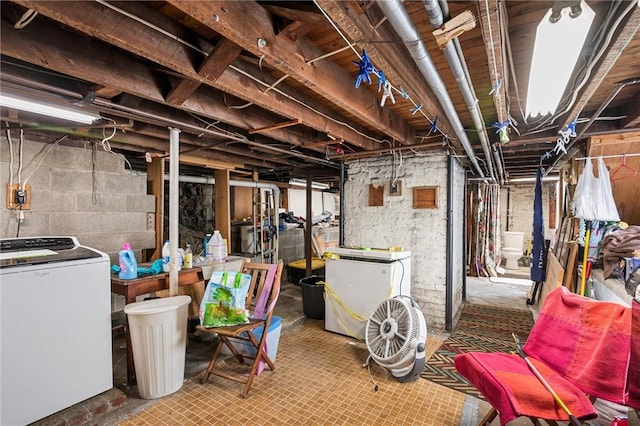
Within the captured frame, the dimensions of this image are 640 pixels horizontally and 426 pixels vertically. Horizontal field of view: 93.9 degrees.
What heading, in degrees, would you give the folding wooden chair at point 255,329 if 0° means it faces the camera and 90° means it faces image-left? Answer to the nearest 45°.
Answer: approximately 45°

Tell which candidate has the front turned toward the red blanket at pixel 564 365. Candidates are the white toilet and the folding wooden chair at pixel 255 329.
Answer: the white toilet

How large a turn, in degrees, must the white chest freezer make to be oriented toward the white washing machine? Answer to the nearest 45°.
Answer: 0° — it already faces it

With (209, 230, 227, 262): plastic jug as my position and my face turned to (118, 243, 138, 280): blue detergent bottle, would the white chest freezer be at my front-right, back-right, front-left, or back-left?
back-left

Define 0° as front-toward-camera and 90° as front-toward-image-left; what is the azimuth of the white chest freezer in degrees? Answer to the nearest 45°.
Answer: approximately 45°

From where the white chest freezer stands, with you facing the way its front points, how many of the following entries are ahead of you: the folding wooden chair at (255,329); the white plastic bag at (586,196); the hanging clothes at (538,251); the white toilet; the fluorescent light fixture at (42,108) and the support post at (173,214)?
3

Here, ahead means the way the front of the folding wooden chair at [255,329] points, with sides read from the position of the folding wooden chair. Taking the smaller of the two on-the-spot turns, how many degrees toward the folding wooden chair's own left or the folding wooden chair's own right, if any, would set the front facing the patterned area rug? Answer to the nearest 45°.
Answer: approximately 135° to the folding wooden chair's own left

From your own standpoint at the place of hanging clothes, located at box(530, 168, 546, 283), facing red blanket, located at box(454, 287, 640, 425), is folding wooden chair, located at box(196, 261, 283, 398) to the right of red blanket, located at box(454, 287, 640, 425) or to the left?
right

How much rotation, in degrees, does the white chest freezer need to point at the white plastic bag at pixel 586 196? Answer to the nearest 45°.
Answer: approximately 135° to its left

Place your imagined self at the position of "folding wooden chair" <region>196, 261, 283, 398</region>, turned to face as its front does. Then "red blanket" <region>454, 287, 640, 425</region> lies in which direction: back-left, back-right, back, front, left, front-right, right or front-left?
left

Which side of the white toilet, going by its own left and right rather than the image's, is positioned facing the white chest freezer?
front

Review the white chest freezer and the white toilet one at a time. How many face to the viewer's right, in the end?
0

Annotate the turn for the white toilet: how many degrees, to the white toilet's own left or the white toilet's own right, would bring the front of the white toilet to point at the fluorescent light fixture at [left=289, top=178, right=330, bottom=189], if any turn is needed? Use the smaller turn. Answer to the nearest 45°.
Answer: approximately 45° to the white toilet's own right
